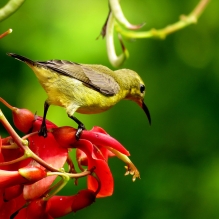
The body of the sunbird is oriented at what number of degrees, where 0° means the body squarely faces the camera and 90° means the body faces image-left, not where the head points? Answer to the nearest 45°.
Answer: approximately 270°
